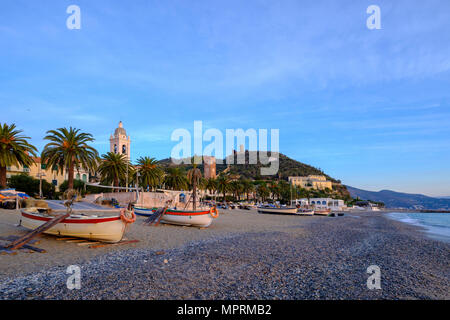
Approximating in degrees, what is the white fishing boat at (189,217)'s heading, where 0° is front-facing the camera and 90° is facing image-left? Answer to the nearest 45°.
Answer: approximately 270°

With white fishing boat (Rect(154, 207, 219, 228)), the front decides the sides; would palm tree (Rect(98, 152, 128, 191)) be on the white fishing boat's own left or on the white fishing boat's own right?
on the white fishing boat's own left

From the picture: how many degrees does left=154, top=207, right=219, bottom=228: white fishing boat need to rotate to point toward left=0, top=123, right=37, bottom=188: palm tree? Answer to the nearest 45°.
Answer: approximately 135° to its left

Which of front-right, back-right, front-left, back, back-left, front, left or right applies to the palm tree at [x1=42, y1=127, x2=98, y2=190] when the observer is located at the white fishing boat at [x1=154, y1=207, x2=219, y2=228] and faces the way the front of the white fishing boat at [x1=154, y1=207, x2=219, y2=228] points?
back-left

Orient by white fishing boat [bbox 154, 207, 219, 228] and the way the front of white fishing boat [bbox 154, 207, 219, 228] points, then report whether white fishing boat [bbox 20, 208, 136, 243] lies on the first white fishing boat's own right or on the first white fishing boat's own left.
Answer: on the first white fishing boat's own right

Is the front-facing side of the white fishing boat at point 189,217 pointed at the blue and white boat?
no
